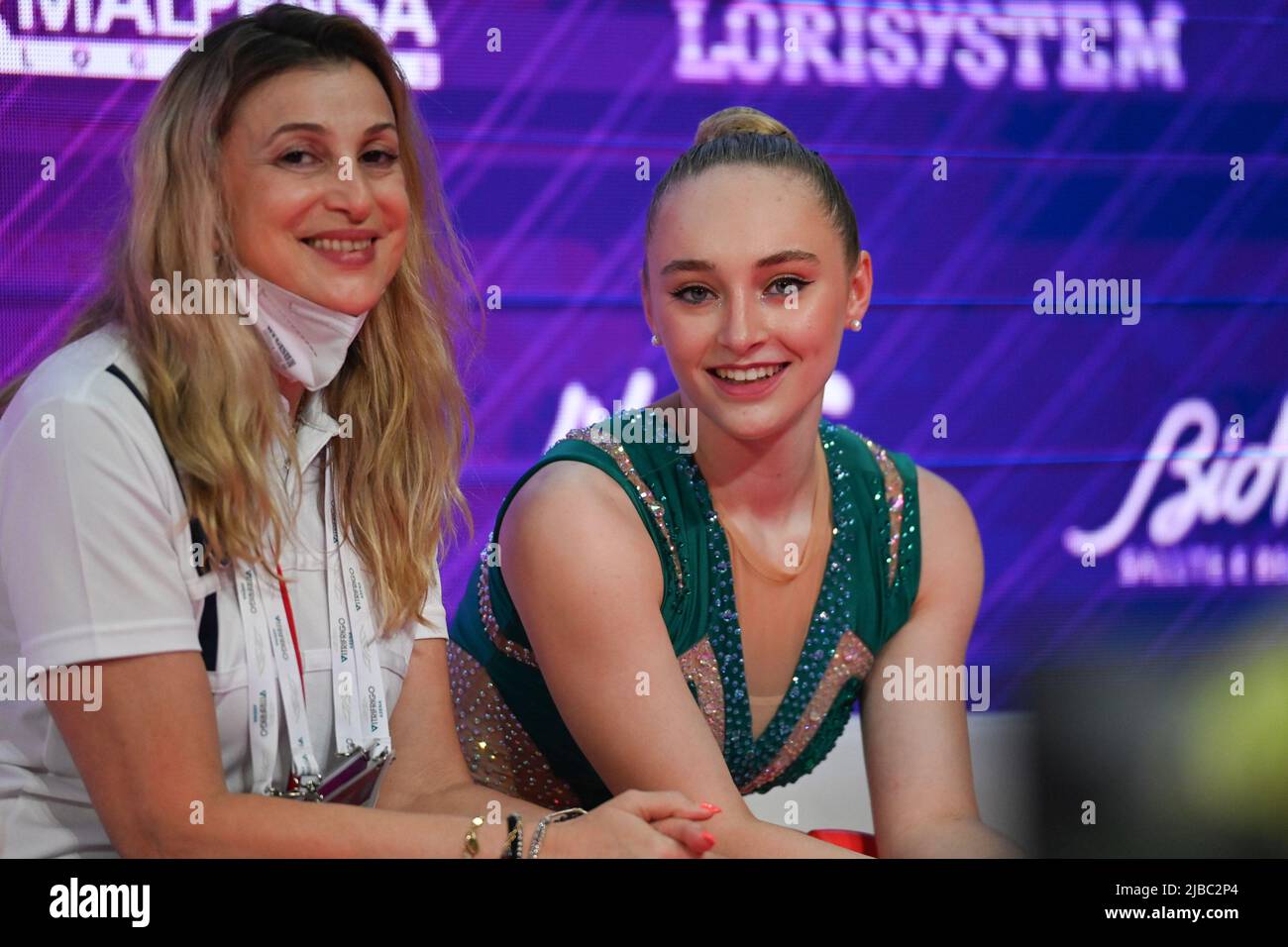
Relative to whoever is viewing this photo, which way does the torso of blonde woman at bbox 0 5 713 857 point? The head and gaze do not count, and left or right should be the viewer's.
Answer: facing the viewer and to the right of the viewer

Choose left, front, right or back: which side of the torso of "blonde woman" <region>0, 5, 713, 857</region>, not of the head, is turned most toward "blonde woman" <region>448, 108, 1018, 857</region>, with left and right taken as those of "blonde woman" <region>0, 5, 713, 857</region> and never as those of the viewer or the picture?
left
